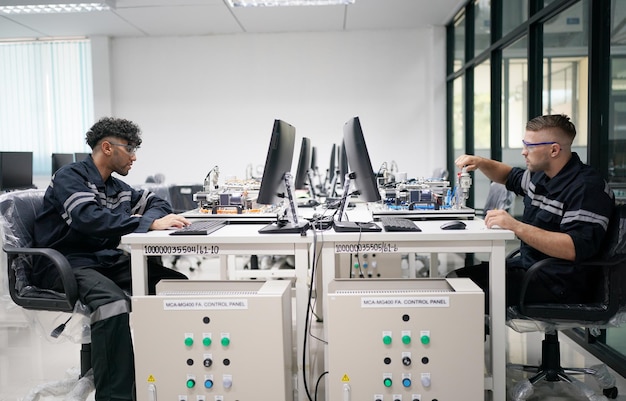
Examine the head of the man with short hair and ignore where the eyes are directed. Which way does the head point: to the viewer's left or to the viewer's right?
to the viewer's left

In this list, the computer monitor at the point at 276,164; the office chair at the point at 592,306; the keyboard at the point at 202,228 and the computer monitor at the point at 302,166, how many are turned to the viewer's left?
4

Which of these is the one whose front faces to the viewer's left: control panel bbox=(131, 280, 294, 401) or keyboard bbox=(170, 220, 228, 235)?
the keyboard

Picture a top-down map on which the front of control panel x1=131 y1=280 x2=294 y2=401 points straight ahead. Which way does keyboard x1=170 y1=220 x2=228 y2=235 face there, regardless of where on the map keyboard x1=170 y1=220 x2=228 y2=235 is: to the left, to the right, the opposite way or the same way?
to the right

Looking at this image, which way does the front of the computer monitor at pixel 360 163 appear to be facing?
to the viewer's right

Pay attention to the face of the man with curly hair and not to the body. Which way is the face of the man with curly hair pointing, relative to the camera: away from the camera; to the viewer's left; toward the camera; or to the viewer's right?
to the viewer's right

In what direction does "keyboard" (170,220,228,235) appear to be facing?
to the viewer's left

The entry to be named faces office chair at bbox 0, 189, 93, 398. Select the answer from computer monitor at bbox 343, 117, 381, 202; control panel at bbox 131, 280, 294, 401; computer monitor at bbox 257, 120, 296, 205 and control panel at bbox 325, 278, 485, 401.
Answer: computer monitor at bbox 257, 120, 296, 205

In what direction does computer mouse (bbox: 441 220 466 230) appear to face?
to the viewer's left

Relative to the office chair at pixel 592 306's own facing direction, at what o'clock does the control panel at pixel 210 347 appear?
The control panel is roughly at 11 o'clock from the office chair.

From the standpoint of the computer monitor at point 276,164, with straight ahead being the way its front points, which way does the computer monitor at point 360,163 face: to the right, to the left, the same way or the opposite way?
the opposite way

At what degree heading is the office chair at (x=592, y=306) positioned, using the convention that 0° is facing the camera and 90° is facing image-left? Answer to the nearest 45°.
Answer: approximately 90°
